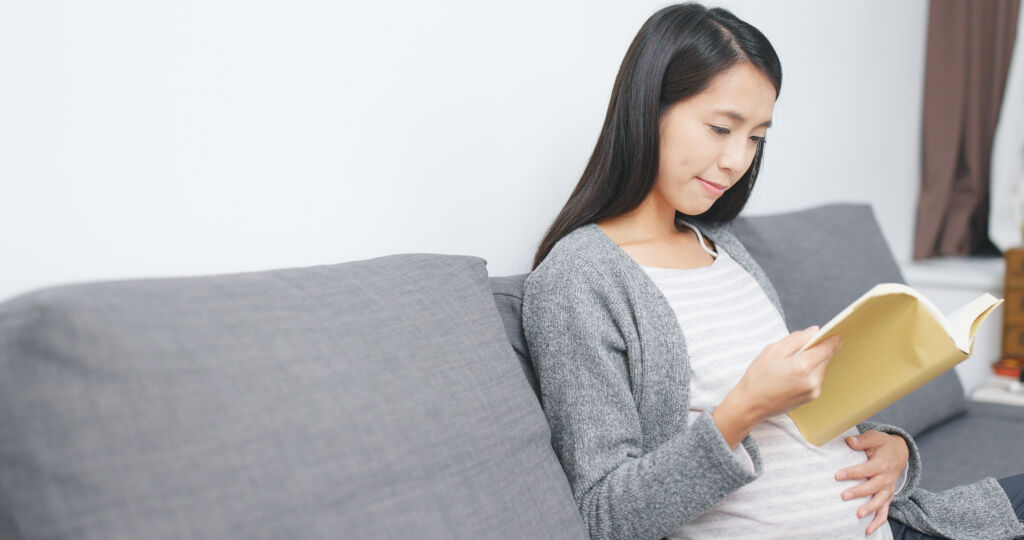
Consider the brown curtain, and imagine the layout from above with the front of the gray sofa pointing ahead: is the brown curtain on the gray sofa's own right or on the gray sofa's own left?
on the gray sofa's own left

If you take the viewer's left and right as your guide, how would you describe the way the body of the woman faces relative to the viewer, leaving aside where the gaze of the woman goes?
facing the viewer and to the right of the viewer

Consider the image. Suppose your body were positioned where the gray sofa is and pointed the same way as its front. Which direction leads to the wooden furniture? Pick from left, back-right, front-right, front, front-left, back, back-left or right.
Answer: left

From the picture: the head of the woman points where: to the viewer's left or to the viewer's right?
to the viewer's right

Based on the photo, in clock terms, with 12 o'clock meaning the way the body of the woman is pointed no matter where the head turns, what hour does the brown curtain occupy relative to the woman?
The brown curtain is roughly at 8 o'clock from the woman.

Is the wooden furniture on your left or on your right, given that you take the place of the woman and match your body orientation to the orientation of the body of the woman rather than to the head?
on your left
